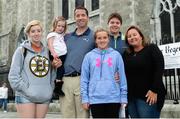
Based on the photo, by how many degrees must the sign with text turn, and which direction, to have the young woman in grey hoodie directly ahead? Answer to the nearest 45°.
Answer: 0° — it already faces them

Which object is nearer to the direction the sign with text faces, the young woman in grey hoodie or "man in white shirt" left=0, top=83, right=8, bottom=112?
the young woman in grey hoodie

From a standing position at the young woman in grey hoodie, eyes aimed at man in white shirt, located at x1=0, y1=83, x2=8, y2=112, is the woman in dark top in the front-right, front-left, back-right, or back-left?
back-right

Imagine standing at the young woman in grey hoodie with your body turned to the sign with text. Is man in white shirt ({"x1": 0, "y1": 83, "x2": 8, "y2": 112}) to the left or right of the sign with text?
left

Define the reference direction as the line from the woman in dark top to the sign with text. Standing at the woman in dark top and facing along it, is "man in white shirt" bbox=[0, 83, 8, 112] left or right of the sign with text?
left

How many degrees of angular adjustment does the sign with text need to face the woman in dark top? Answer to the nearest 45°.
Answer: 0° — it already faces them

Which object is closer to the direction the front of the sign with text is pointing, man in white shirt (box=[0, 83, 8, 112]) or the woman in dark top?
the woman in dark top

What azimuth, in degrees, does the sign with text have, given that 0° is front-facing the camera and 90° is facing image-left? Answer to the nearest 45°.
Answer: approximately 0°

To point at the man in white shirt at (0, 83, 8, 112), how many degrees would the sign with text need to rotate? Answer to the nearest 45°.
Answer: approximately 135° to its right
